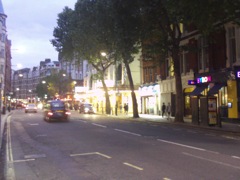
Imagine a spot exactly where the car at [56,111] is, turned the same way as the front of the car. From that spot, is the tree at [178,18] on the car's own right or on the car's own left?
on the car's own right

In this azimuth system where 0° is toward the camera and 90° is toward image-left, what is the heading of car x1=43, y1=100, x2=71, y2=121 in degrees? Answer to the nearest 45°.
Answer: approximately 180°
